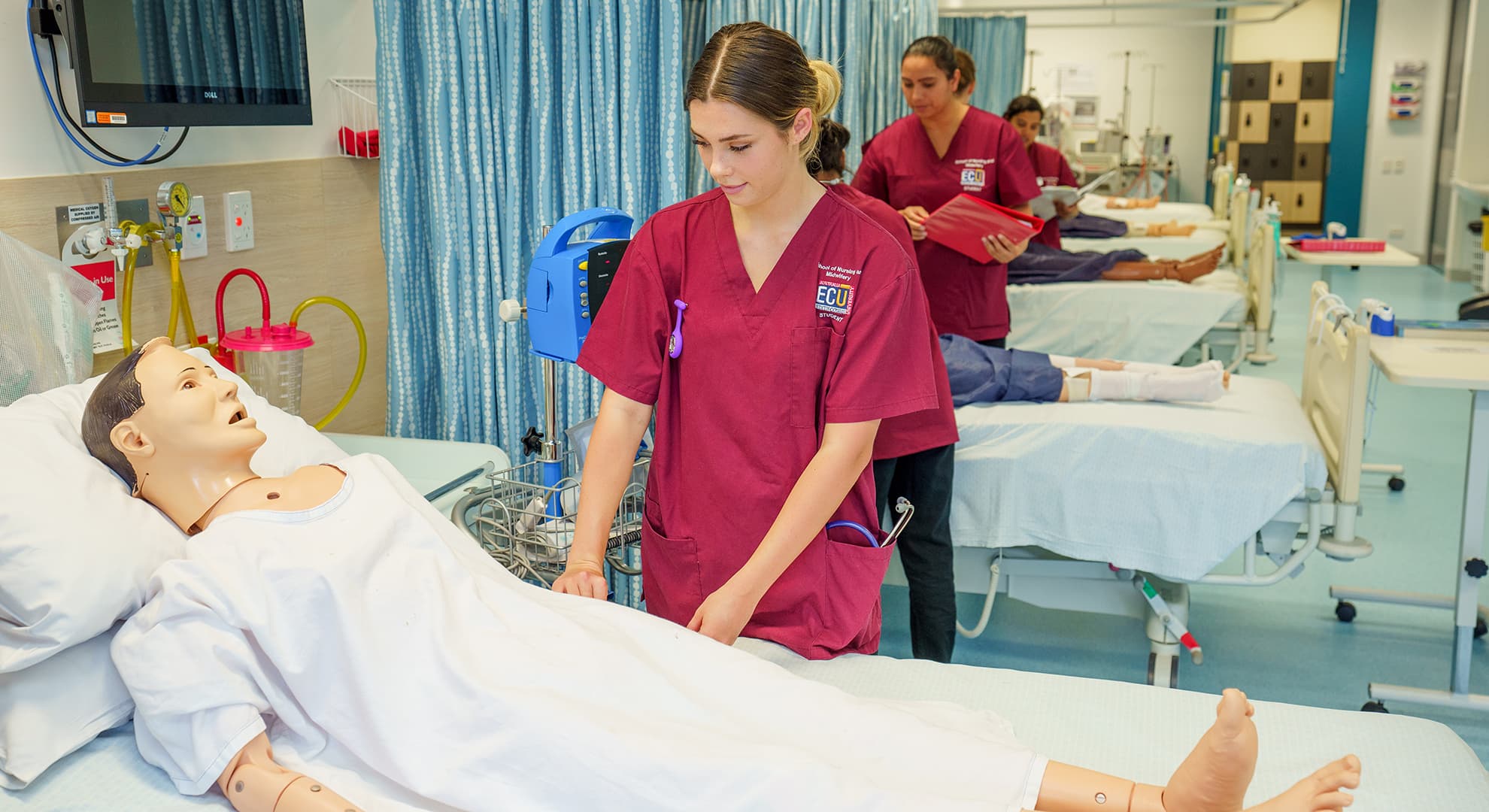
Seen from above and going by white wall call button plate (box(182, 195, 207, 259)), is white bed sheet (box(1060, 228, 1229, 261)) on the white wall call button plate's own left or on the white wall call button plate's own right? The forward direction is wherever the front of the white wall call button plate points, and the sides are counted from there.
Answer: on the white wall call button plate's own left

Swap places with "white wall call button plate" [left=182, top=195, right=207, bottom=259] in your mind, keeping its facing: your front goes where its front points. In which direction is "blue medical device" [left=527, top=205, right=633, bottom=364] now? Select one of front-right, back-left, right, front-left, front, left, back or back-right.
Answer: front-left

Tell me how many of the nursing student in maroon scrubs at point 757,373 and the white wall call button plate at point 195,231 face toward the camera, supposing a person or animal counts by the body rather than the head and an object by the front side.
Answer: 2

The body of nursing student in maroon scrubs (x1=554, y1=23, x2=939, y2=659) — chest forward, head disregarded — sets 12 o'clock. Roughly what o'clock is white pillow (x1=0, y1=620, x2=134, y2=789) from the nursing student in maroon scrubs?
The white pillow is roughly at 2 o'clock from the nursing student in maroon scrubs.

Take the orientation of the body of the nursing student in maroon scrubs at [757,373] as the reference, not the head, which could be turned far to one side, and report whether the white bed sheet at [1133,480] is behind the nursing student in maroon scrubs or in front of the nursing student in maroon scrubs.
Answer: behind

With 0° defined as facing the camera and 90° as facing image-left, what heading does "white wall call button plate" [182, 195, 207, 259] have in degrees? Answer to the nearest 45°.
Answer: approximately 0°

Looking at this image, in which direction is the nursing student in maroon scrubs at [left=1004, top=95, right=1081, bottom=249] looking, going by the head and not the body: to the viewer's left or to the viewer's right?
to the viewer's left

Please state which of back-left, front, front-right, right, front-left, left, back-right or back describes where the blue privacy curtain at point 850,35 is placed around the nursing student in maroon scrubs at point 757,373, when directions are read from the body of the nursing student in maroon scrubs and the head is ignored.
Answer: back

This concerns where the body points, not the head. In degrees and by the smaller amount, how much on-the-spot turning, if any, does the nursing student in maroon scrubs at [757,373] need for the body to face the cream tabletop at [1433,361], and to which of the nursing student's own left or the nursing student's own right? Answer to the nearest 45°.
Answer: approximately 135° to the nursing student's own left

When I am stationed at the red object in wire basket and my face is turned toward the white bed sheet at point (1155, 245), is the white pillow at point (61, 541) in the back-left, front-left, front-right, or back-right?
back-right
